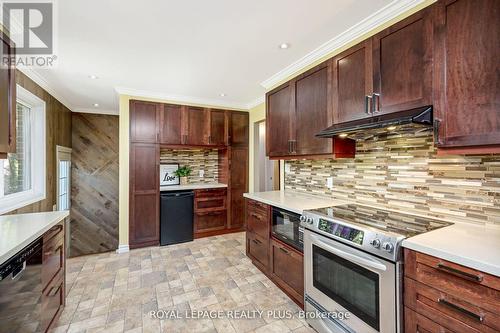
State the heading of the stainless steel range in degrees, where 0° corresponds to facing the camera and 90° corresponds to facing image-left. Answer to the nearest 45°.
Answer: approximately 45°

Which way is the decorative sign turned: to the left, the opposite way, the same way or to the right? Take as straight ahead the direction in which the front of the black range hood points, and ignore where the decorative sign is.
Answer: to the left

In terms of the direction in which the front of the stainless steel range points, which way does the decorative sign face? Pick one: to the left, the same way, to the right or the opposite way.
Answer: to the left

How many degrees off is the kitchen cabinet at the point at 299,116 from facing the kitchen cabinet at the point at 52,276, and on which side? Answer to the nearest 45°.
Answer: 0° — it already faces it

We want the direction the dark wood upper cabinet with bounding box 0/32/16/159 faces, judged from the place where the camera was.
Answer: facing to the right of the viewer

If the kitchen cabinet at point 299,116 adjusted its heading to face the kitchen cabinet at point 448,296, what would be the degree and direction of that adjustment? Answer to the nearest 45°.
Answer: approximately 90° to its left

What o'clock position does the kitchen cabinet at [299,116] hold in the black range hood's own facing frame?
The kitchen cabinet is roughly at 3 o'clock from the black range hood.

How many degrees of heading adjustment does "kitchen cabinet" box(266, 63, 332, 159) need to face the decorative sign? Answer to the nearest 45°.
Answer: approximately 90° to its right

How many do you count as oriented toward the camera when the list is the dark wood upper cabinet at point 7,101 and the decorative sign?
1
